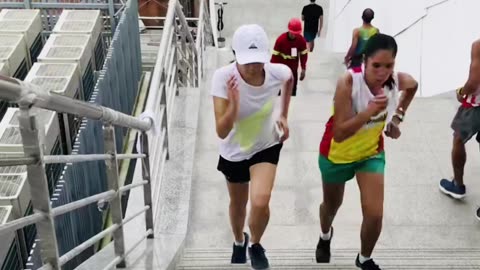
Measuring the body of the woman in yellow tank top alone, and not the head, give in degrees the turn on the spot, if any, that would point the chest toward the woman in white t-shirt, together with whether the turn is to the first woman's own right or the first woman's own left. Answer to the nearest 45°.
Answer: approximately 135° to the first woman's own right

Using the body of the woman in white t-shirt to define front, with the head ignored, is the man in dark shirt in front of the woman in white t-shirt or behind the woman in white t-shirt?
behind

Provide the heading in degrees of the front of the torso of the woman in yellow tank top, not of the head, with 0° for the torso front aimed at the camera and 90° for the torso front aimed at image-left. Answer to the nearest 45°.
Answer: approximately 315°

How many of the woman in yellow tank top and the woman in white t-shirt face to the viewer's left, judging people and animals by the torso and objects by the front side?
0

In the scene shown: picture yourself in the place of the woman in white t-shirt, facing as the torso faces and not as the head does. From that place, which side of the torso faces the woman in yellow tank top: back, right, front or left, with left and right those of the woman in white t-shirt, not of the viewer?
left

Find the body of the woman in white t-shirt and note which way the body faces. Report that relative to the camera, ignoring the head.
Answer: toward the camera

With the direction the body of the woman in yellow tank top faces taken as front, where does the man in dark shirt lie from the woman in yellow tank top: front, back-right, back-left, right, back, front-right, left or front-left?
back-left

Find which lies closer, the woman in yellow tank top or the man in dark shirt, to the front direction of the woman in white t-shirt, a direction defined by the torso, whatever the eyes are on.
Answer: the woman in yellow tank top
